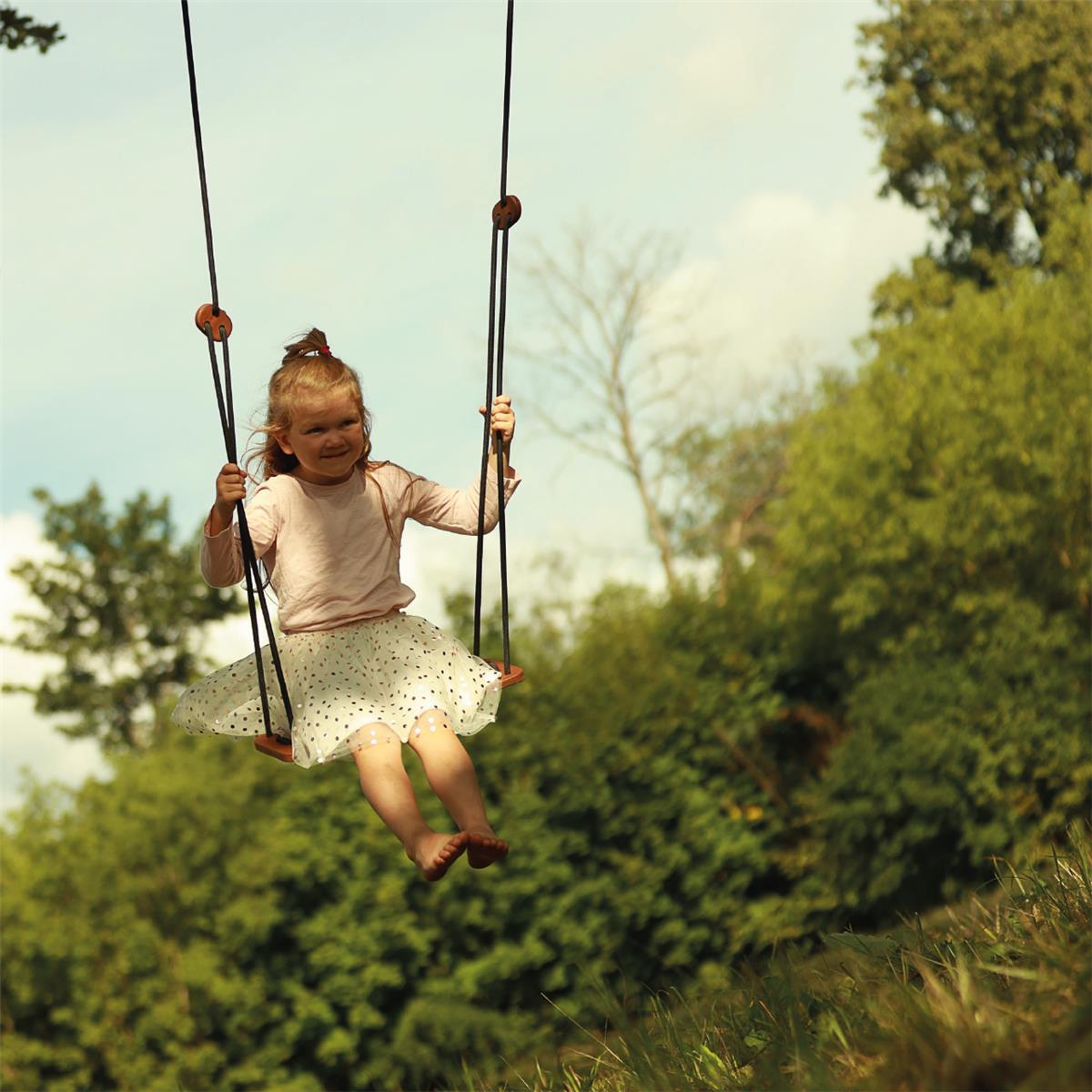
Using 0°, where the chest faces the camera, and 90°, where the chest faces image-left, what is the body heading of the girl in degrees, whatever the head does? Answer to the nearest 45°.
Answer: approximately 315°
